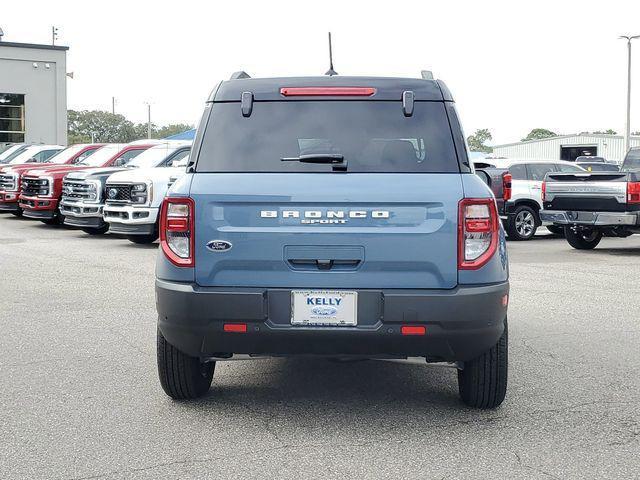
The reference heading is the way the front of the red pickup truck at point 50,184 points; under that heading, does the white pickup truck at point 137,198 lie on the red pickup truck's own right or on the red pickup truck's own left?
on the red pickup truck's own left

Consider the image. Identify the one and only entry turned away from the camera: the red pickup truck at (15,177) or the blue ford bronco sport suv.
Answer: the blue ford bronco sport suv

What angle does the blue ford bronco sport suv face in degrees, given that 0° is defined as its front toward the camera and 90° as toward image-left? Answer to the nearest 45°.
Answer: approximately 180°

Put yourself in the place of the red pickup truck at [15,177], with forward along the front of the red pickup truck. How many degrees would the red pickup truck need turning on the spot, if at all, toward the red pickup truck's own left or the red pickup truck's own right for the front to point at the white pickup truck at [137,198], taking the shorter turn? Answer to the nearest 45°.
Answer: approximately 45° to the red pickup truck's own left

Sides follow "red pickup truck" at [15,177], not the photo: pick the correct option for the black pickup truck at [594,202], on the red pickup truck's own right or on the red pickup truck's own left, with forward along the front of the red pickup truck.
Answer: on the red pickup truck's own left

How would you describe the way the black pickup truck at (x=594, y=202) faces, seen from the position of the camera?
facing away from the viewer and to the right of the viewer

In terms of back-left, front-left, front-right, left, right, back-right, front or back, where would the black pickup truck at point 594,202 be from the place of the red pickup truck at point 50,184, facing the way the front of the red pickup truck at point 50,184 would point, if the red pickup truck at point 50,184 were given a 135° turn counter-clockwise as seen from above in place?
front-right

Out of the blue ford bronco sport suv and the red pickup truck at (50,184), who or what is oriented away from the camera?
the blue ford bronco sport suv

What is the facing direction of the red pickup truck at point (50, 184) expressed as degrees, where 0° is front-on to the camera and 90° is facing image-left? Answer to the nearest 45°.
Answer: approximately 45°
